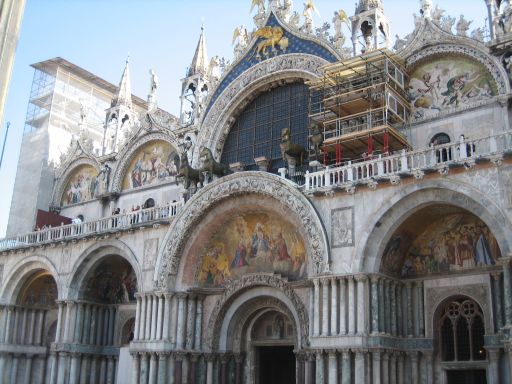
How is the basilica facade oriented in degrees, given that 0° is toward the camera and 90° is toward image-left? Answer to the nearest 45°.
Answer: approximately 45°
